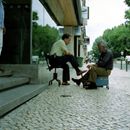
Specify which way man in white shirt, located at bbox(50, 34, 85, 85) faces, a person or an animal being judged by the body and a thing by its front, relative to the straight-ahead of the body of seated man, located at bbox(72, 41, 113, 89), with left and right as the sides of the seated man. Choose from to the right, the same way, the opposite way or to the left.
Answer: the opposite way

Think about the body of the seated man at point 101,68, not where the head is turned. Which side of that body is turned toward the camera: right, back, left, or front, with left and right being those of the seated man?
left

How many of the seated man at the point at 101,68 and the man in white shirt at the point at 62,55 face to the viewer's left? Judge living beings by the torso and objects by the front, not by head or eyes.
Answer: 1

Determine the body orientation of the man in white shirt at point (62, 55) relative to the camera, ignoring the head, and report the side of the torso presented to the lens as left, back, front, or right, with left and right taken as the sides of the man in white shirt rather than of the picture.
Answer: right

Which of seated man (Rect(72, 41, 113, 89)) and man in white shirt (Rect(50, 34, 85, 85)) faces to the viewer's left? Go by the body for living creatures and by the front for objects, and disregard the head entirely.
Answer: the seated man

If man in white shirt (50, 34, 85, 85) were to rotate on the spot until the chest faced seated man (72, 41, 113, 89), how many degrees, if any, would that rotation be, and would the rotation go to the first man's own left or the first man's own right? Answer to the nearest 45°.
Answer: approximately 45° to the first man's own right

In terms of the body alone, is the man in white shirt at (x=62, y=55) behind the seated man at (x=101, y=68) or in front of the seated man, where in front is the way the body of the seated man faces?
in front
